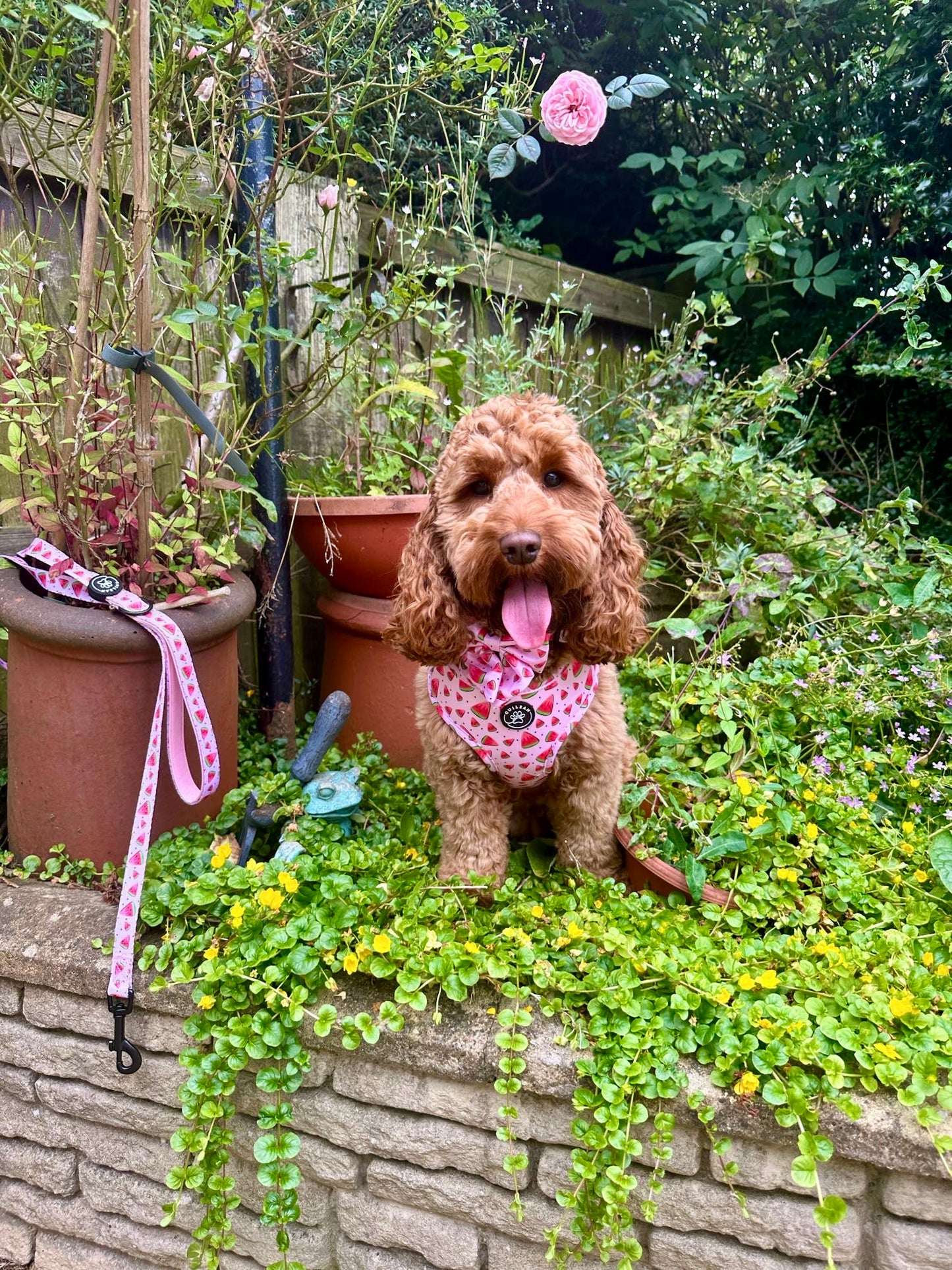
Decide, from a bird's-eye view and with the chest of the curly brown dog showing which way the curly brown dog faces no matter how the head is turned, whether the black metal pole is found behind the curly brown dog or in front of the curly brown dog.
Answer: behind

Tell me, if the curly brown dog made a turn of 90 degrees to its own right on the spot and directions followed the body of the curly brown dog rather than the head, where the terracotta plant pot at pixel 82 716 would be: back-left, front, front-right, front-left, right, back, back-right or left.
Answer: front

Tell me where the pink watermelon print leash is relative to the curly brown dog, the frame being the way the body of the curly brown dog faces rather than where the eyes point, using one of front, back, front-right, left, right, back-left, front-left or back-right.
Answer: right

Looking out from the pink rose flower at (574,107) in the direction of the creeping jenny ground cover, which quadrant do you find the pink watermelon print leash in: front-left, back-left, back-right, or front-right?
front-right

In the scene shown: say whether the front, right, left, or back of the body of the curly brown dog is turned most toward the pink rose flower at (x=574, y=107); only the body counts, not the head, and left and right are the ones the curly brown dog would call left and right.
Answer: back

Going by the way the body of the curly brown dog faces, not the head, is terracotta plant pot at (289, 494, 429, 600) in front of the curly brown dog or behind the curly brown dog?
behind

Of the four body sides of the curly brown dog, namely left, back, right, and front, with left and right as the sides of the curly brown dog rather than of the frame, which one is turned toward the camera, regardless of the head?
front

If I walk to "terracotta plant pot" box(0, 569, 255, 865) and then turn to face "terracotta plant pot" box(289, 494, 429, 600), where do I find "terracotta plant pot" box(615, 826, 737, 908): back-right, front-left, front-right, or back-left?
front-right
